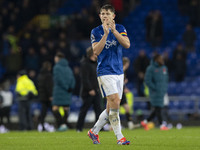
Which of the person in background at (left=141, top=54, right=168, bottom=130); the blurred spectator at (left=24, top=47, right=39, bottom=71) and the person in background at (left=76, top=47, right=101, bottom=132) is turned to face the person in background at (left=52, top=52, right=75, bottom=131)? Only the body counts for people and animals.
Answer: the blurred spectator

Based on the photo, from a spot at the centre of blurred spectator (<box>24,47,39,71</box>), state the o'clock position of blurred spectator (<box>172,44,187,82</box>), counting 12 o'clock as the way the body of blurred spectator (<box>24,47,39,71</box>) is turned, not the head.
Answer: blurred spectator (<box>172,44,187,82</box>) is roughly at 10 o'clock from blurred spectator (<box>24,47,39,71</box>).

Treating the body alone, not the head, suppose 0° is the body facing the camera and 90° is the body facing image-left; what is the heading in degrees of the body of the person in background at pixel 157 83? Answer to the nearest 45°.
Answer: approximately 315°

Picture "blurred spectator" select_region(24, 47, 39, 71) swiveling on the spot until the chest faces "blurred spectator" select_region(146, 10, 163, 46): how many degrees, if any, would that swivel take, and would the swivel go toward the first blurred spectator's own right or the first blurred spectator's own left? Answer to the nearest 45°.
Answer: approximately 90° to the first blurred spectator's own left

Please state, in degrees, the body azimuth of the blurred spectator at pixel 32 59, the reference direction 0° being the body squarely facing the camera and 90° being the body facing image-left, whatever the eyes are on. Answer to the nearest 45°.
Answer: approximately 0°

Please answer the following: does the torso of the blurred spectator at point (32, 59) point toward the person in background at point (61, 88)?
yes

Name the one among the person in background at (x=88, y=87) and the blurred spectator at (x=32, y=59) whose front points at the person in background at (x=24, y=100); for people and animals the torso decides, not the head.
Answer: the blurred spectator
